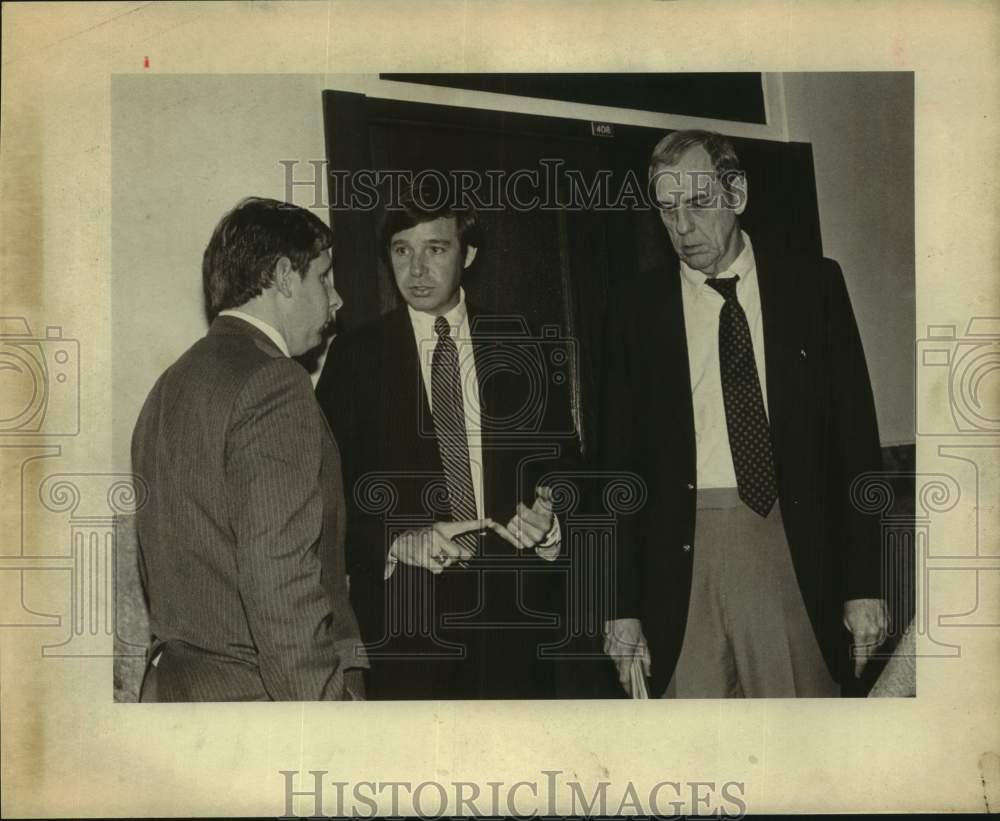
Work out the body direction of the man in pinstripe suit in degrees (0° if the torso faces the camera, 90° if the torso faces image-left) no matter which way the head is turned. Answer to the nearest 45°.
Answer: approximately 225°

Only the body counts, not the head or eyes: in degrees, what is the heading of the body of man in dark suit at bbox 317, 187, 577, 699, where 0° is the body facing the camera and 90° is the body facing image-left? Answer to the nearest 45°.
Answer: approximately 0°

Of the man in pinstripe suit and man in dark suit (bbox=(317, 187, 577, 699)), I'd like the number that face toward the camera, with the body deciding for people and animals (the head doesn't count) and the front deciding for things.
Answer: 1

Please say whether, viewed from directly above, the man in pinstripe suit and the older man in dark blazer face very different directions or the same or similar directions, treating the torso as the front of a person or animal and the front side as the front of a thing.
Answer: very different directions

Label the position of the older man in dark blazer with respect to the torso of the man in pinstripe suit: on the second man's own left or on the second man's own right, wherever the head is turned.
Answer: on the second man's own right
